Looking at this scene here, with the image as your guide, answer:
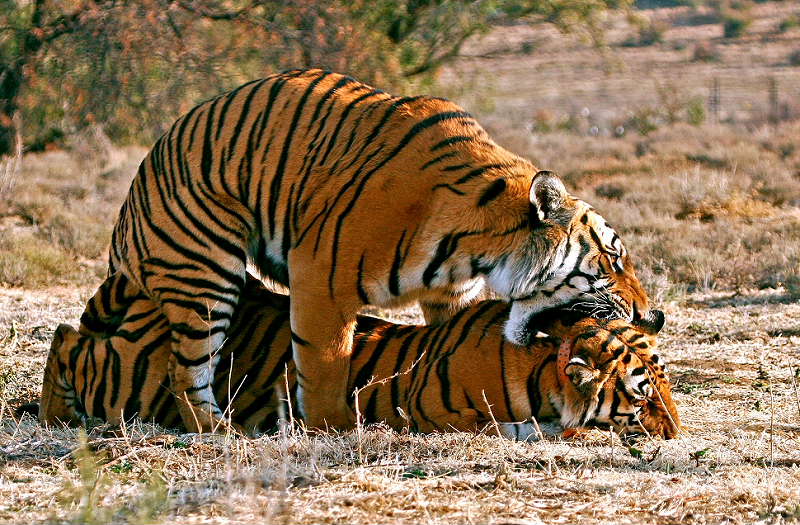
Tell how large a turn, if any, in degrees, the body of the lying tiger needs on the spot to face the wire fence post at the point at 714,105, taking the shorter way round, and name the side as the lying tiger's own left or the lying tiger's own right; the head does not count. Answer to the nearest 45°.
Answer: approximately 90° to the lying tiger's own left

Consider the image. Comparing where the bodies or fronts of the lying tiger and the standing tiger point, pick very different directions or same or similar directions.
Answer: same or similar directions

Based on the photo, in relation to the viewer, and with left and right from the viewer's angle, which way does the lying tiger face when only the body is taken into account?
facing to the right of the viewer

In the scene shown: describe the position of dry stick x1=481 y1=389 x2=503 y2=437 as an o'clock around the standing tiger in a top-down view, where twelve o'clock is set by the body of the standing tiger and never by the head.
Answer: The dry stick is roughly at 2 o'clock from the standing tiger.

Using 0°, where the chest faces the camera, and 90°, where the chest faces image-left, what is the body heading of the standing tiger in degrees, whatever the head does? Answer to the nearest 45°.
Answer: approximately 270°

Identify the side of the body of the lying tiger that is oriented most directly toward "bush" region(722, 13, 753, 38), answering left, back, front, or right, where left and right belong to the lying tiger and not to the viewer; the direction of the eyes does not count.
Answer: left

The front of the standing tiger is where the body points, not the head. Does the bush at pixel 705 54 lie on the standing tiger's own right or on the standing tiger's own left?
on the standing tiger's own left

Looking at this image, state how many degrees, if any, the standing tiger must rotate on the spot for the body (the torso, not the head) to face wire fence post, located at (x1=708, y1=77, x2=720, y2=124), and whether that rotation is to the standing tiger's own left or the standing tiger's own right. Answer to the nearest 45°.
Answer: approximately 90° to the standing tiger's own left

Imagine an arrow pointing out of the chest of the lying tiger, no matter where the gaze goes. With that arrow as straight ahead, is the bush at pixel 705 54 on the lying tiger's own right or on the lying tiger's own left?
on the lying tiger's own left
